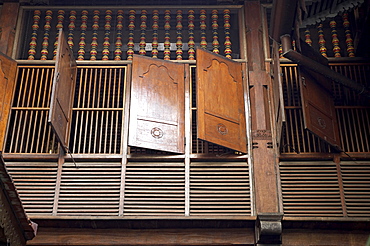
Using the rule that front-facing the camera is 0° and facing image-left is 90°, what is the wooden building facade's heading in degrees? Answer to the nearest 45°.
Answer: approximately 0°
